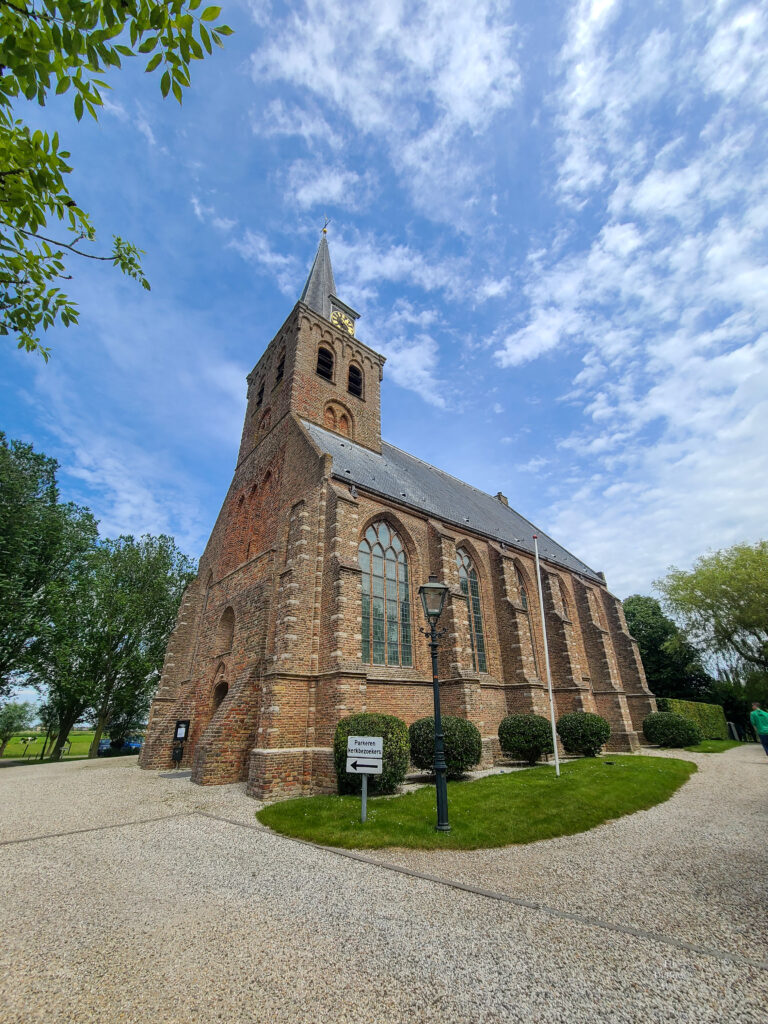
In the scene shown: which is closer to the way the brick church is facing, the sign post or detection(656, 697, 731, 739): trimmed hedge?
the sign post

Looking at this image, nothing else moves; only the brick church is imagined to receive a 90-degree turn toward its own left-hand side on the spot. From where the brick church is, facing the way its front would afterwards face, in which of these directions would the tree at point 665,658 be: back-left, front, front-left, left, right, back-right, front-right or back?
left

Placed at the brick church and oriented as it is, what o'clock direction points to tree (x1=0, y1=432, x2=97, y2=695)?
The tree is roughly at 2 o'clock from the brick church.

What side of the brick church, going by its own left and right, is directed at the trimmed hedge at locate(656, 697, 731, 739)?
back

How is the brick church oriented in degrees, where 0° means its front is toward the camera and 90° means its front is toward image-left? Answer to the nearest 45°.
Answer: approximately 45°

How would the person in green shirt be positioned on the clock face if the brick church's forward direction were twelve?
The person in green shirt is roughly at 8 o'clock from the brick church.

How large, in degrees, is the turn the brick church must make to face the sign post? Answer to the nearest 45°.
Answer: approximately 45° to its left

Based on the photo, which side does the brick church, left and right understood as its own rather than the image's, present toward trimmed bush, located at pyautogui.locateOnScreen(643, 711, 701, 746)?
back

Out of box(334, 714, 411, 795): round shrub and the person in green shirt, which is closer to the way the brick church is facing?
the round shrub

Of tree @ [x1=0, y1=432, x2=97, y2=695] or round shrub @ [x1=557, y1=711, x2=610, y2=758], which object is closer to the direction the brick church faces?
the tree

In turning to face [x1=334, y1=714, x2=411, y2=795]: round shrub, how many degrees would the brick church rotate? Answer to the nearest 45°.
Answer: approximately 90° to its left

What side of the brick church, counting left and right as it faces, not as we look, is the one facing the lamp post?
left
